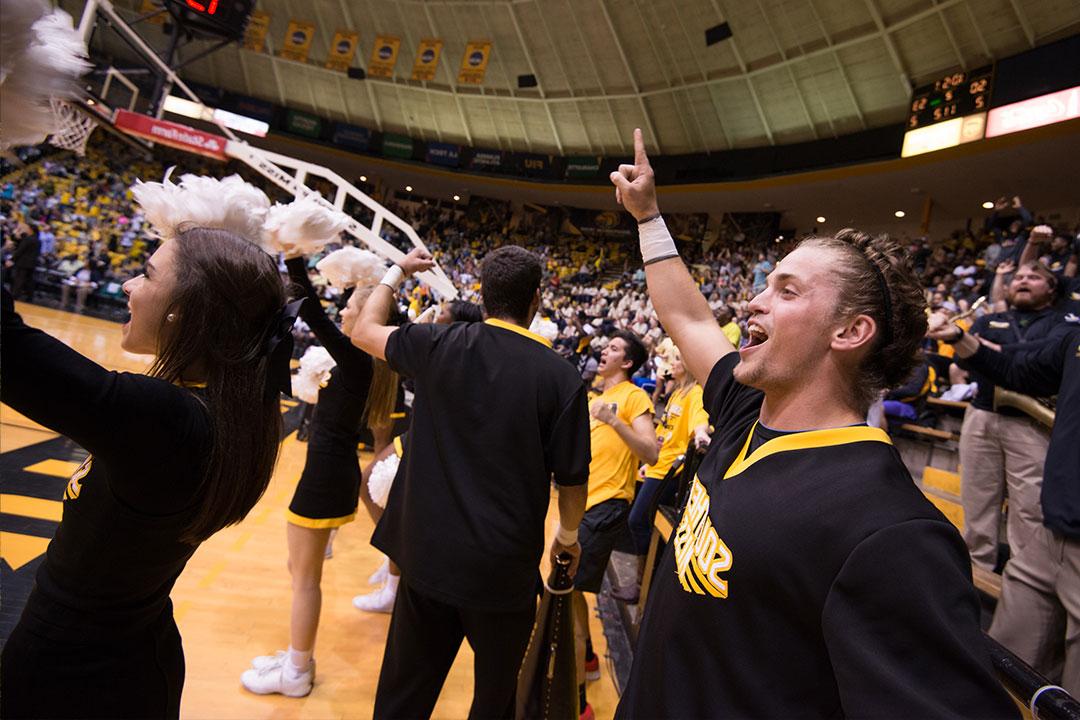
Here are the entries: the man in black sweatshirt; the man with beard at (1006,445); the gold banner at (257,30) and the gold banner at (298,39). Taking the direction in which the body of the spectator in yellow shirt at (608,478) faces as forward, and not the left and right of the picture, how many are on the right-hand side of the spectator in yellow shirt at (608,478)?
2

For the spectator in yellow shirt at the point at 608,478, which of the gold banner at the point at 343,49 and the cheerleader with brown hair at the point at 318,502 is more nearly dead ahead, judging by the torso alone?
the cheerleader with brown hair

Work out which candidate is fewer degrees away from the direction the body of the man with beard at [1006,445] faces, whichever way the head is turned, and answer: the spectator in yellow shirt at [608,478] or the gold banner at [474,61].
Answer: the spectator in yellow shirt

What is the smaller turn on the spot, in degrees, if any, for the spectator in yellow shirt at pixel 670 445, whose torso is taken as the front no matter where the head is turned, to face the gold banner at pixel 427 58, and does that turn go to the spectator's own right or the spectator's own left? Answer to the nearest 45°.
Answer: approximately 90° to the spectator's own right

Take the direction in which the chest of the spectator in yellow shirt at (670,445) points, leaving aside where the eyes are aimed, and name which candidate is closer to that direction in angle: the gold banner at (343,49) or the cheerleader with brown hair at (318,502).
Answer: the cheerleader with brown hair
